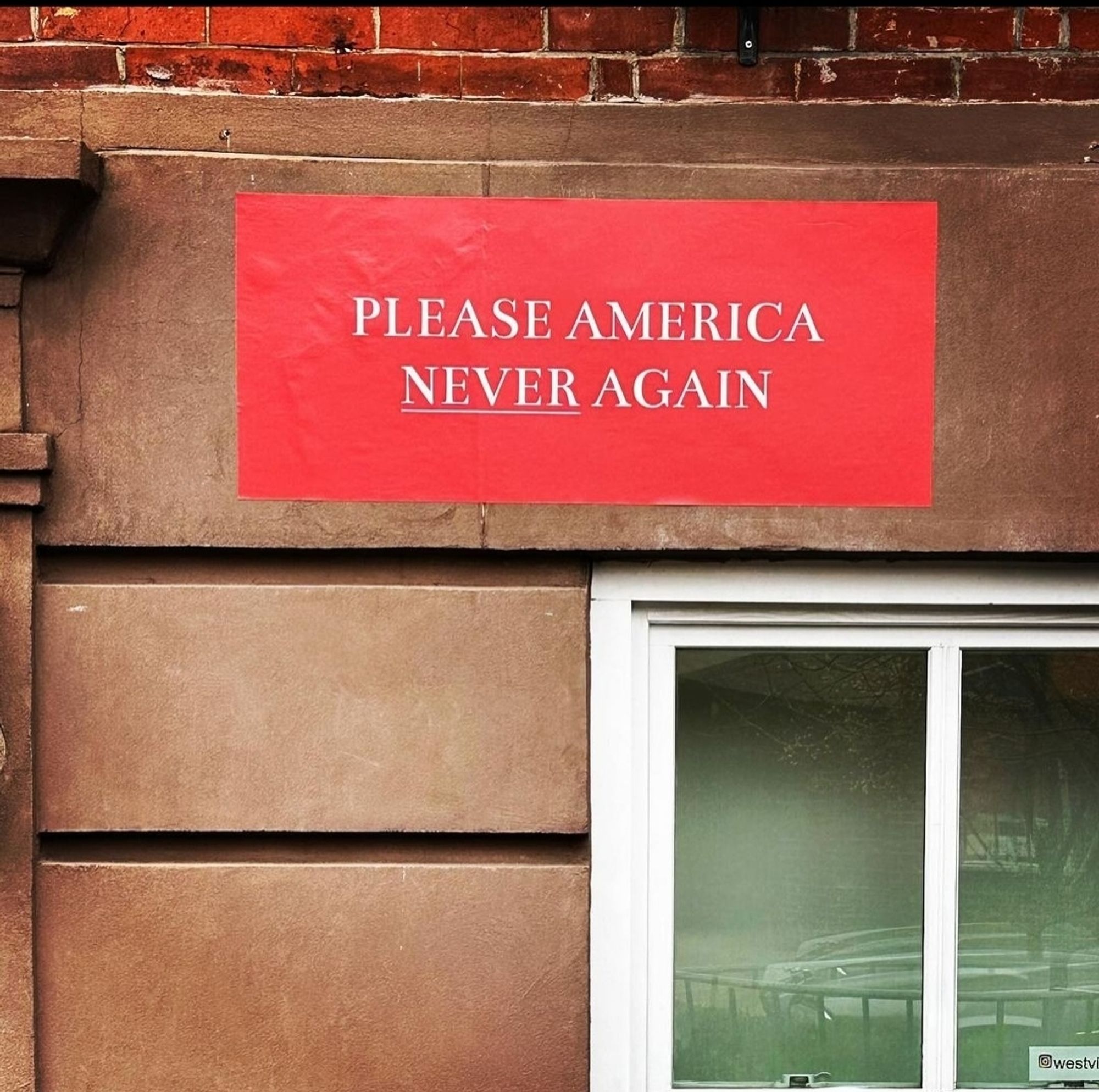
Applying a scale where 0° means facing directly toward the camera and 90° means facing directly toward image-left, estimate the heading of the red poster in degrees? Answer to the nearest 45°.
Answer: approximately 0°
